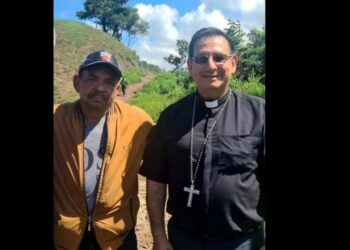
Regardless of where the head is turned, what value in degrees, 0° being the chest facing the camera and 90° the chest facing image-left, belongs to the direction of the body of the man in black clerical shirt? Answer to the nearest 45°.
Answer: approximately 0°
